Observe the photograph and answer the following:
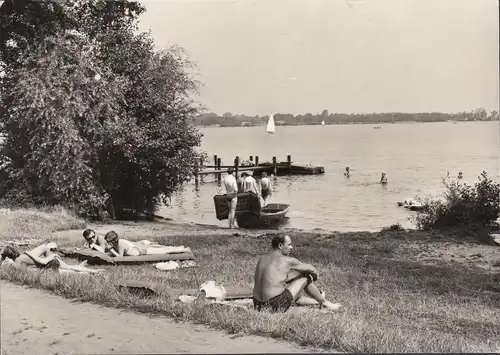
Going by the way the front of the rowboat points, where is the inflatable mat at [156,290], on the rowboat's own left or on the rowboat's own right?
on the rowboat's own right

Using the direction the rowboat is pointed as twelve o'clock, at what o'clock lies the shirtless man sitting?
The shirtless man sitting is roughly at 3 o'clock from the rowboat.

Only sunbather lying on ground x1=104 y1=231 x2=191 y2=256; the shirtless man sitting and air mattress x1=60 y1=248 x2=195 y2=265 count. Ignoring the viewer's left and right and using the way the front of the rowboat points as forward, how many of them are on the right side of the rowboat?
3

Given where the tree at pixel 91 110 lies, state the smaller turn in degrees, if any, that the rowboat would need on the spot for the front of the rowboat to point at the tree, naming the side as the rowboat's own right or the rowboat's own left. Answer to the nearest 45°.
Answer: approximately 180°

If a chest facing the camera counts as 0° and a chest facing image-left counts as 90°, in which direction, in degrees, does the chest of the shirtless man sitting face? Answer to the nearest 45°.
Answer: approximately 225°

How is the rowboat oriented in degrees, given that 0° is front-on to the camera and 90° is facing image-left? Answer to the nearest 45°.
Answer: approximately 270°

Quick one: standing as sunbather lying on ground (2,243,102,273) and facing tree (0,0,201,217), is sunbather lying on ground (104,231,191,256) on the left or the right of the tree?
right

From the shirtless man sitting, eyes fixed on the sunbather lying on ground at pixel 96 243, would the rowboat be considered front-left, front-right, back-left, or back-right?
front-right

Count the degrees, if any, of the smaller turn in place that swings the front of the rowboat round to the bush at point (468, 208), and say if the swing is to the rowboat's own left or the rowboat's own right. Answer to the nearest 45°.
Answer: approximately 45° to the rowboat's own right

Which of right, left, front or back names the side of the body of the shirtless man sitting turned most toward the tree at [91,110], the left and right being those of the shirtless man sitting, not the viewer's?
left

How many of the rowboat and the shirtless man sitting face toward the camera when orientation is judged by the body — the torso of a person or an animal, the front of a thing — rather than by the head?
0

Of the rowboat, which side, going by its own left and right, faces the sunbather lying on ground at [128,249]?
right

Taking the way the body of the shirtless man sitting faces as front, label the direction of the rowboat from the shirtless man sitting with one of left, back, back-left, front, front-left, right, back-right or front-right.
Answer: front-left

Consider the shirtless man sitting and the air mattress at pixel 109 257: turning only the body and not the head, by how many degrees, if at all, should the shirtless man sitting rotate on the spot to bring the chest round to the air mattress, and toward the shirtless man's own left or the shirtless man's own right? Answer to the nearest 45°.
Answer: approximately 90° to the shirtless man's own left
